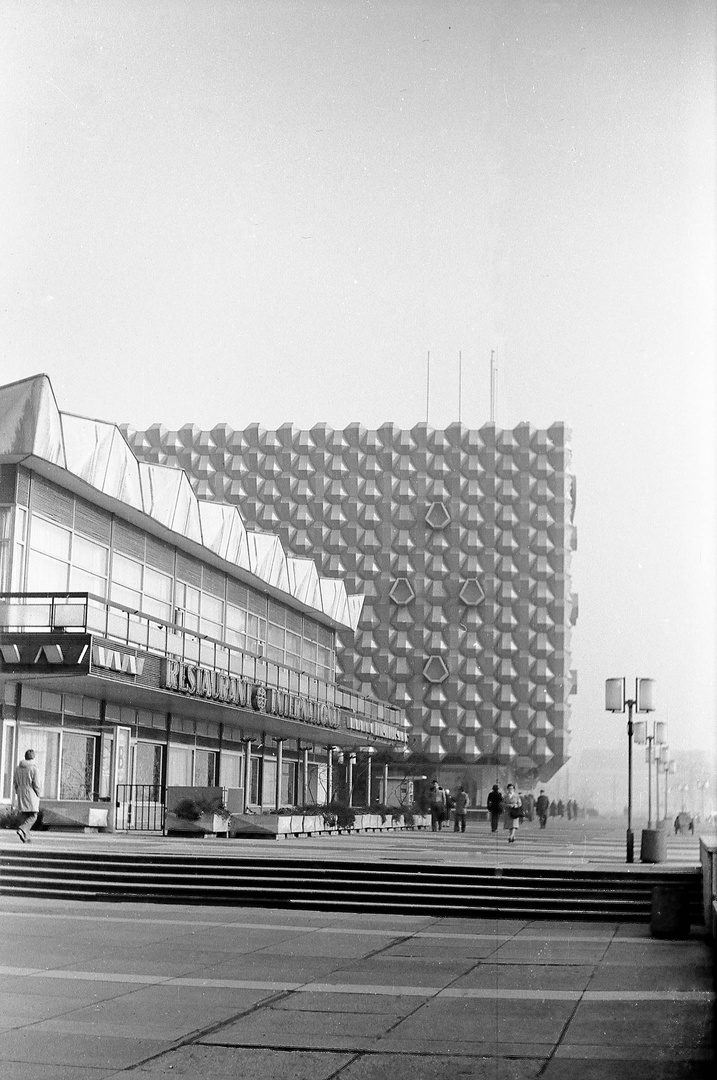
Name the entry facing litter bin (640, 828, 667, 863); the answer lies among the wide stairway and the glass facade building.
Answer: the glass facade building

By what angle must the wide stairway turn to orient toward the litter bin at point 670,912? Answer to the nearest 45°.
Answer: approximately 45° to its left

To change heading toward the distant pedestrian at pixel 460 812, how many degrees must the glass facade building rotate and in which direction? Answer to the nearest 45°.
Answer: approximately 90° to its left

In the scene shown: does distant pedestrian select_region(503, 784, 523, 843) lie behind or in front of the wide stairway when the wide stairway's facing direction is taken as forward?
behind

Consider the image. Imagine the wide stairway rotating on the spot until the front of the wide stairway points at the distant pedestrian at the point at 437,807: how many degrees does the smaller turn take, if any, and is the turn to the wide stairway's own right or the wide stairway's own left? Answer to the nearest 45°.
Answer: approximately 180°

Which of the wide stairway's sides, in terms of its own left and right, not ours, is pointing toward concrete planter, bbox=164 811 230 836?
back

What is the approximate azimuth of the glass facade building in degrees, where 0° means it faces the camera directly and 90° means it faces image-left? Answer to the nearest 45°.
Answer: approximately 315°

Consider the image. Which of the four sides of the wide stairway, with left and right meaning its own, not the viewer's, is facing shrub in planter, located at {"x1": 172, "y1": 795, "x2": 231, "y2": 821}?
back

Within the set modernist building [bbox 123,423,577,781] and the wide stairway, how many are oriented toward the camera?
2
